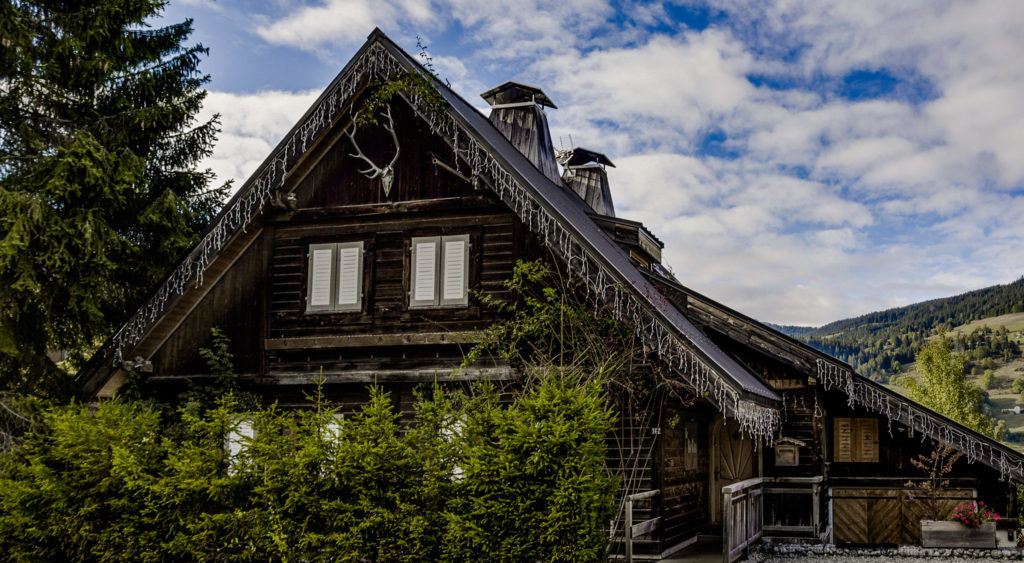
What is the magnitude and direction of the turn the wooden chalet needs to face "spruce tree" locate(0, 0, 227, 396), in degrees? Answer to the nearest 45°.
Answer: approximately 90° to its right

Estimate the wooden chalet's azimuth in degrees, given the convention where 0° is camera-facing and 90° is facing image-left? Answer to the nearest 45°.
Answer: approximately 0°

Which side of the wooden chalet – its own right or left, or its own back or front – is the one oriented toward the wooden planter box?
left

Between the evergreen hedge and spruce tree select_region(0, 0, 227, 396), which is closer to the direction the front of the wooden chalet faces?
the evergreen hedge

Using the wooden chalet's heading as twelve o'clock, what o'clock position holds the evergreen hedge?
The evergreen hedge is roughly at 12 o'clock from the wooden chalet.
